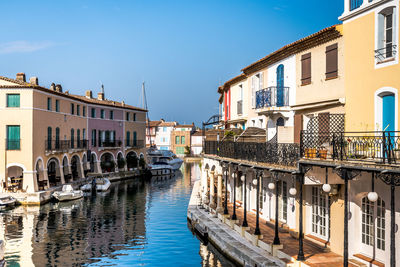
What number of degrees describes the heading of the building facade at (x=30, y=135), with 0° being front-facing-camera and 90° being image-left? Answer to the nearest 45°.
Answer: approximately 315°
